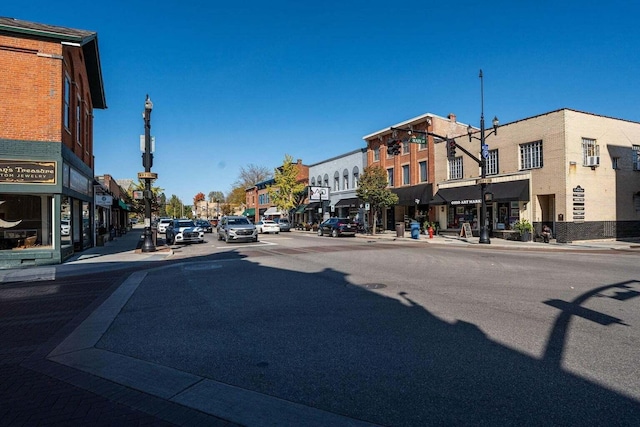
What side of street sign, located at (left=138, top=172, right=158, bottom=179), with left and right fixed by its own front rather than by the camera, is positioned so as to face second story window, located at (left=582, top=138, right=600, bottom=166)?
left

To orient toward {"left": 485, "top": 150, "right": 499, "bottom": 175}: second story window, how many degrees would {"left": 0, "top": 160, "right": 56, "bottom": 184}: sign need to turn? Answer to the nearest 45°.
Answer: approximately 90° to its left

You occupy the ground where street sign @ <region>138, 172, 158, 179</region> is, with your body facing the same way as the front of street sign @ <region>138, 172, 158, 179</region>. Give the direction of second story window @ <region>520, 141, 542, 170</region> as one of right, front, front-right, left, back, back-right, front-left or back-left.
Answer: left

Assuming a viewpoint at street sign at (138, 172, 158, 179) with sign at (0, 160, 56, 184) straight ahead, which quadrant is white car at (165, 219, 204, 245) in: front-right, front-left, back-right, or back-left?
back-right

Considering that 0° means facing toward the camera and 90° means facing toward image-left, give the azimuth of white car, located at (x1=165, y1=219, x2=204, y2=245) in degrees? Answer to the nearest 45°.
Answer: approximately 315°

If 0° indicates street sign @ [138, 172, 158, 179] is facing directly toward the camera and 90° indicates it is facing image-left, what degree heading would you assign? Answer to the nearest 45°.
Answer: approximately 0°
